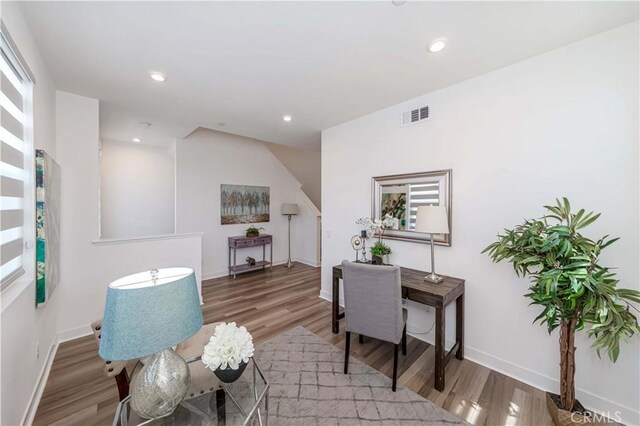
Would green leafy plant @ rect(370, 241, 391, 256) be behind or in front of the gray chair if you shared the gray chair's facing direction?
in front

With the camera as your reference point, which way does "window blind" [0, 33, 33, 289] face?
facing to the right of the viewer

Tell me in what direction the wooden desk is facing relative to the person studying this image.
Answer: facing the viewer and to the left of the viewer

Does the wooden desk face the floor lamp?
no

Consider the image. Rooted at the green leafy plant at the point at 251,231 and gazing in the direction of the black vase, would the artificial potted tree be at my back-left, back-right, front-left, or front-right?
front-left

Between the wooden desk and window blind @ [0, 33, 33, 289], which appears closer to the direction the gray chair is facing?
the wooden desk

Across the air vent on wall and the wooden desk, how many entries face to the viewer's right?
0

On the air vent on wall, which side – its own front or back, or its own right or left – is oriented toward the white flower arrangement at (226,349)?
front

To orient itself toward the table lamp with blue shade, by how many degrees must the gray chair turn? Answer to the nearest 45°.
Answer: approximately 180°

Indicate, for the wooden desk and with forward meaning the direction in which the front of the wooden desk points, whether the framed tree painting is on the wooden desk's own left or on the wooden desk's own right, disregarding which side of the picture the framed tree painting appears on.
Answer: on the wooden desk's own right

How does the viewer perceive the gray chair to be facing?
facing away from the viewer and to the right of the viewer

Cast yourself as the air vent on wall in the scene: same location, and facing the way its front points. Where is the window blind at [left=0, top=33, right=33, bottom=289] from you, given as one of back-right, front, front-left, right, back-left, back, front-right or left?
front

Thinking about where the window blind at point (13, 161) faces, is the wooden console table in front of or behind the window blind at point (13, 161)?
in front

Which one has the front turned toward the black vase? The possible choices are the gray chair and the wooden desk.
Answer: the wooden desk
